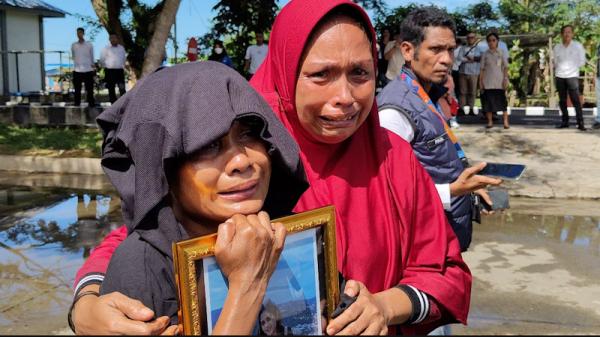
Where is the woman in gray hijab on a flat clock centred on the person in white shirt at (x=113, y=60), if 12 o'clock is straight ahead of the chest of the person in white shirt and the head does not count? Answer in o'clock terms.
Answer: The woman in gray hijab is roughly at 12 o'clock from the person in white shirt.

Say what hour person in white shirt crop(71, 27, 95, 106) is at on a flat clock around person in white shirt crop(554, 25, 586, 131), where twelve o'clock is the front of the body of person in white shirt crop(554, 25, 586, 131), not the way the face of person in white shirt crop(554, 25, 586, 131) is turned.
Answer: person in white shirt crop(71, 27, 95, 106) is roughly at 3 o'clock from person in white shirt crop(554, 25, 586, 131).

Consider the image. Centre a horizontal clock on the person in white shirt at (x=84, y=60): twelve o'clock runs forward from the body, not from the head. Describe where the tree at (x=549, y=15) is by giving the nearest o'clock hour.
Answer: The tree is roughly at 8 o'clock from the person in white shirt.

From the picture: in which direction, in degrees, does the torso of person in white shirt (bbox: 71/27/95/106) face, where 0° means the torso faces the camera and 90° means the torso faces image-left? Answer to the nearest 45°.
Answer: approximately 0°

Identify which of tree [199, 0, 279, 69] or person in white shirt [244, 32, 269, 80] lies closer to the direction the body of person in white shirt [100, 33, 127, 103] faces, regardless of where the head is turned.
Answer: the person in white shirt

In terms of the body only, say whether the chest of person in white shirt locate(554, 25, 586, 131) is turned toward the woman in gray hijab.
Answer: yes

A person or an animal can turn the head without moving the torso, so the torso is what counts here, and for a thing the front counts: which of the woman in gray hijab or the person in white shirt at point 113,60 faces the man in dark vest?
the person in white shirt

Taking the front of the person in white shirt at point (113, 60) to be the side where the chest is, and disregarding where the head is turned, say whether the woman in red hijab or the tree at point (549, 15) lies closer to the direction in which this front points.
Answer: the woman in red hijab

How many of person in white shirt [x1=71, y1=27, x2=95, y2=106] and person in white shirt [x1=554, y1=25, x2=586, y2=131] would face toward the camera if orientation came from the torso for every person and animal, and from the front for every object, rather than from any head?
2

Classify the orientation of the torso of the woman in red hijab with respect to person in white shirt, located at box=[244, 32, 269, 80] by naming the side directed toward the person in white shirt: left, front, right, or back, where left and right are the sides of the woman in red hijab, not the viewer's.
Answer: back

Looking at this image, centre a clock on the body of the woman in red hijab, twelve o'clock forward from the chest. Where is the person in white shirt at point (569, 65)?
The person in white shirt is roughly at 7 o'clock from the woman in red hijab.
